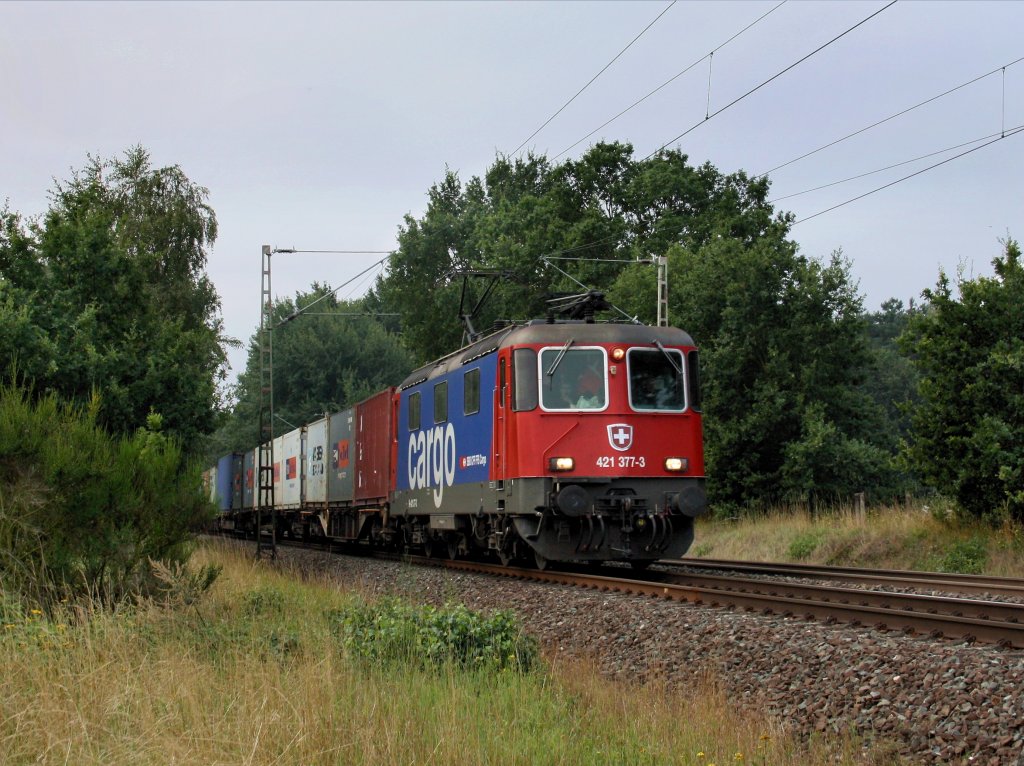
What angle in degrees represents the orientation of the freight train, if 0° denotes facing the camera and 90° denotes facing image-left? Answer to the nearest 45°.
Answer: approximately 315°

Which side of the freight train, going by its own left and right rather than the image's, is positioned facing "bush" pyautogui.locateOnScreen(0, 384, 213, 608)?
right

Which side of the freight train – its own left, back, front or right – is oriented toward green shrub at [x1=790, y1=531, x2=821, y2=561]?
left

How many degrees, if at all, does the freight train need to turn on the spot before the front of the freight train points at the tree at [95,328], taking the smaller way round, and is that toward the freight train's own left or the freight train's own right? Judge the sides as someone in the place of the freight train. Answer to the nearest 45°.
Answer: approximately 180°

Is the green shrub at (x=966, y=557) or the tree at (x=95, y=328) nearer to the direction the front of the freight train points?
the green shrub

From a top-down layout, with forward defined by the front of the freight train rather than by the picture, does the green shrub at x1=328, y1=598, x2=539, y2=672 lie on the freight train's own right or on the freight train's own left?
on the freight train's own right

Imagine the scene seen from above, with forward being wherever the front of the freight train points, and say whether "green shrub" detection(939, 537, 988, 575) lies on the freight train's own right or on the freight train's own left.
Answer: on the freight train's own left
